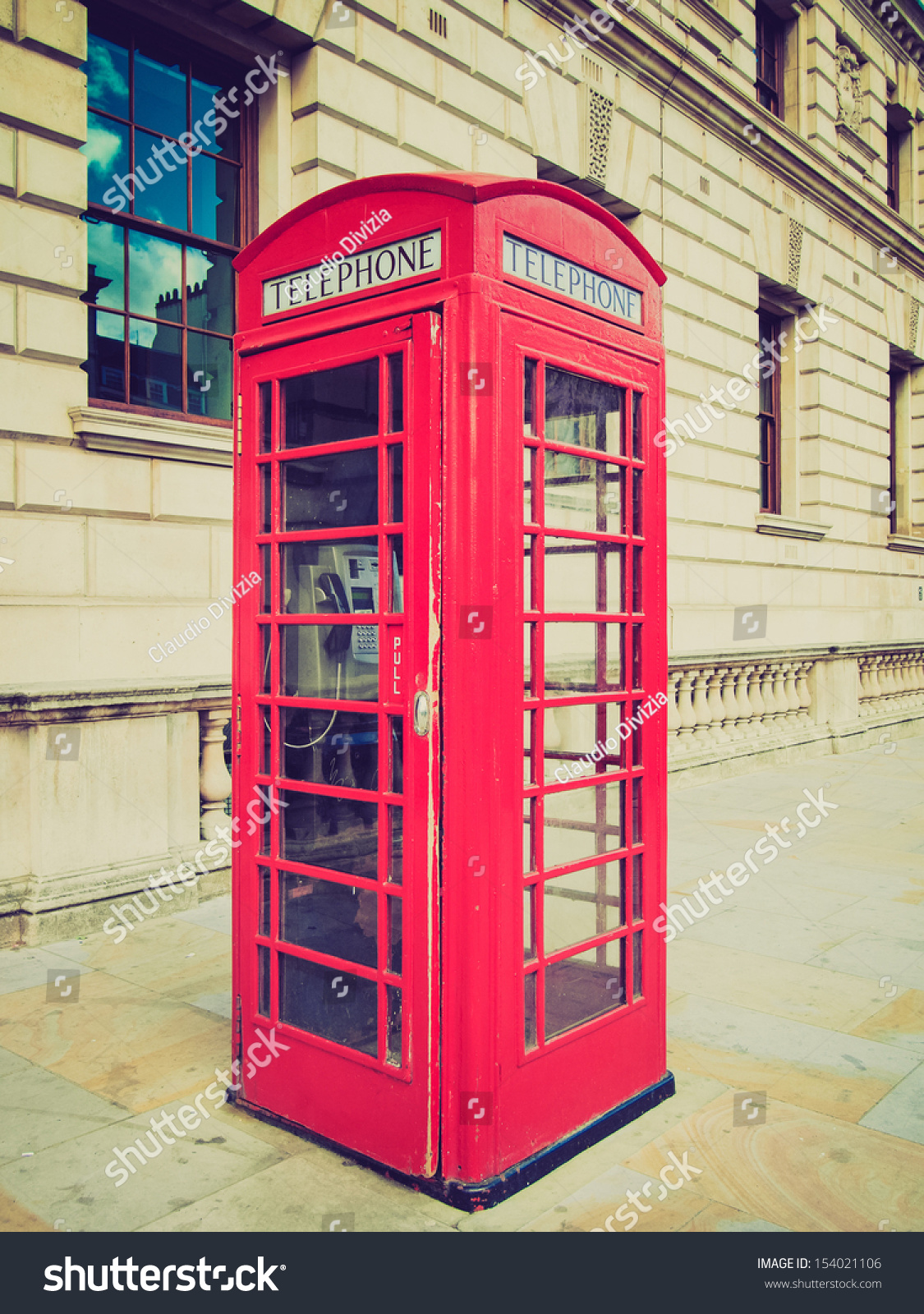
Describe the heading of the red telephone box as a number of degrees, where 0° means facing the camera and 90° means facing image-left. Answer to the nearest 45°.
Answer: approximately 45°

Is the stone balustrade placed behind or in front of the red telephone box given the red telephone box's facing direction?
behind
